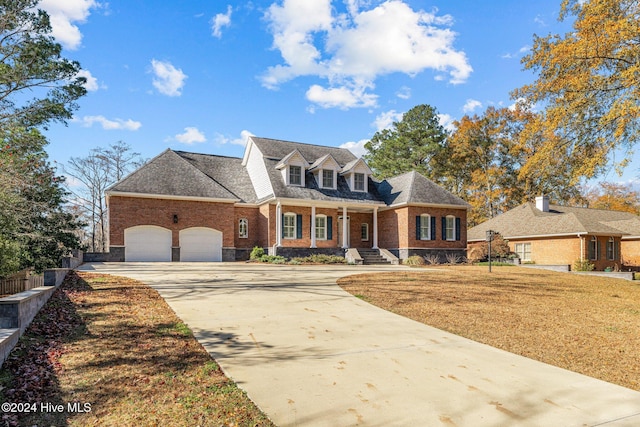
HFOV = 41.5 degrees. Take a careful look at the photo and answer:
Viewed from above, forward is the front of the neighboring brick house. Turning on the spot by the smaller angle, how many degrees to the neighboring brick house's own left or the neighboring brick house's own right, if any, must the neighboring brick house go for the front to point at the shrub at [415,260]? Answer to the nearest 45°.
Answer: approximately 90° to the neighboring brick house's own right

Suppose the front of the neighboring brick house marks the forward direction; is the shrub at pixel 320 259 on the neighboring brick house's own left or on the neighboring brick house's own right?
on the neighboring brick house's own right

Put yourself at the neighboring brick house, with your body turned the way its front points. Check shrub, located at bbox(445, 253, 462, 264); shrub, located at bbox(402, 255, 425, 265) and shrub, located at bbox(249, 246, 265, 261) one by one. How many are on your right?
3

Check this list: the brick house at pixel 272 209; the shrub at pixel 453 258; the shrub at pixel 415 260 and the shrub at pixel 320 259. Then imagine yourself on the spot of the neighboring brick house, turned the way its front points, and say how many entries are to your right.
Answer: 4

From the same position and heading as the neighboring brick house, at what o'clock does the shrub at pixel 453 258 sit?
The shrub is roughly at 3 o'clock from the neighboring brick house.

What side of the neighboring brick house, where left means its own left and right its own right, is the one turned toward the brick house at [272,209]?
right

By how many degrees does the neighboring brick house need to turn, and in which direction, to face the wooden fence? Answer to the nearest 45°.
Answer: approximately 45° to its right

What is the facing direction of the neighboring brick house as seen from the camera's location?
facing the viewer and to the right of the viewer

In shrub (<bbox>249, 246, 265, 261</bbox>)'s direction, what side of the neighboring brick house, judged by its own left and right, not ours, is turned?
right
